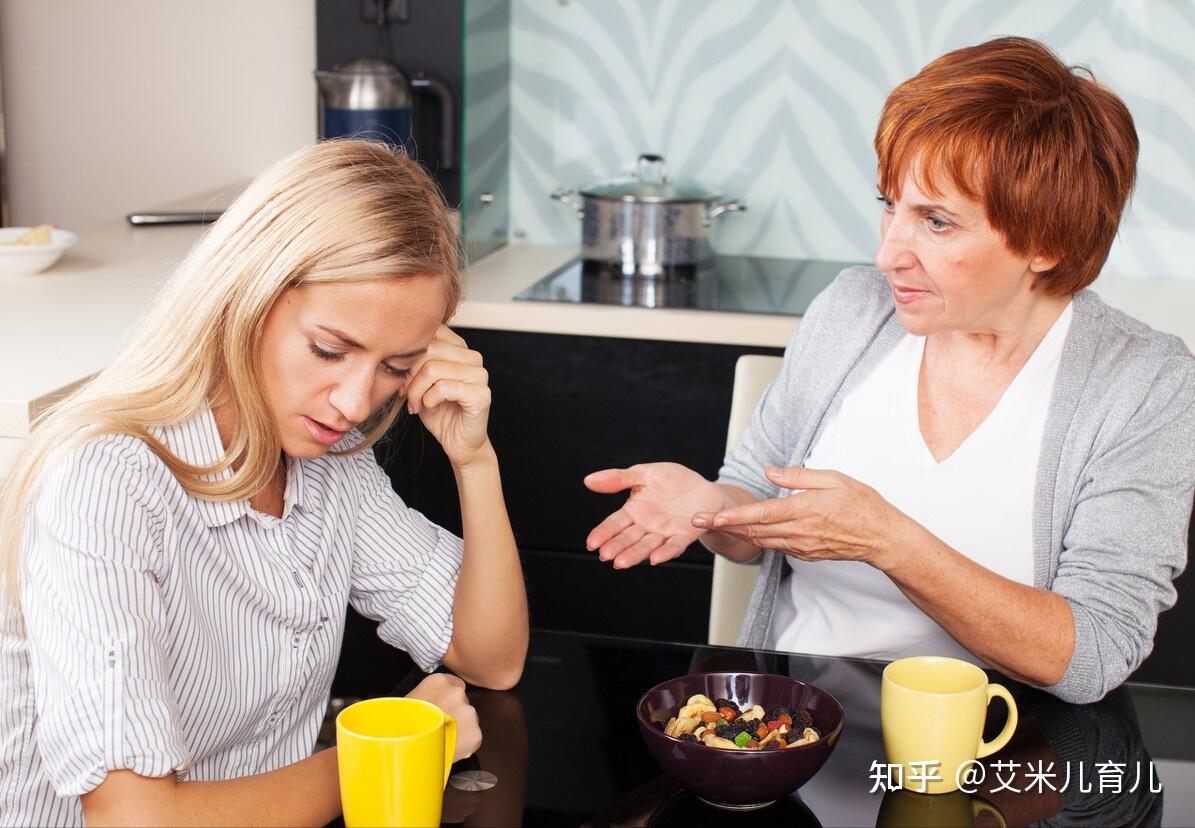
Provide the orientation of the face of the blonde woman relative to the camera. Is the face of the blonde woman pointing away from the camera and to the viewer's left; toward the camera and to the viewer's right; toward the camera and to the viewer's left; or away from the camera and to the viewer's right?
toward the camera and to the viewer's right

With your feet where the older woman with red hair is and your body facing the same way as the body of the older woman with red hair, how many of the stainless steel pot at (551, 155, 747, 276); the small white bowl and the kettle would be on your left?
0

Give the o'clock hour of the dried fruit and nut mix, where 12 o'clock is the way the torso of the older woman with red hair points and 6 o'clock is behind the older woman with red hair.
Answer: The dried fruit and nut mix is roughly at 11 o'clock from the older woman with red hair.

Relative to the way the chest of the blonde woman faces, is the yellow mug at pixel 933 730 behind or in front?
in front

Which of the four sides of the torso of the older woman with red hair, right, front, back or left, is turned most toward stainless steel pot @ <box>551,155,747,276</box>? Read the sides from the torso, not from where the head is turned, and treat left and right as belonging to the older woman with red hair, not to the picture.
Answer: right

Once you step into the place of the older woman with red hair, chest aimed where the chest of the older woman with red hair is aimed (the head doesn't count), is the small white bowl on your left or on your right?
on your right

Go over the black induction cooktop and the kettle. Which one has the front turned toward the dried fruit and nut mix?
the black induction cooktop

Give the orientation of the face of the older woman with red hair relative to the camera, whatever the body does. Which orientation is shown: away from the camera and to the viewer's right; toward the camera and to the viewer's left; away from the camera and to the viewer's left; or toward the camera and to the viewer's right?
toward the camera and to the viewer's left

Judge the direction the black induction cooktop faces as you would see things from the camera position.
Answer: facing the viewer

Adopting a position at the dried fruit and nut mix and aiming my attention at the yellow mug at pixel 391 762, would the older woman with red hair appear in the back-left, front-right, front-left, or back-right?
back-right

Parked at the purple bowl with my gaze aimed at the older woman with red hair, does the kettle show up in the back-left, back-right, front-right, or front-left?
front-left

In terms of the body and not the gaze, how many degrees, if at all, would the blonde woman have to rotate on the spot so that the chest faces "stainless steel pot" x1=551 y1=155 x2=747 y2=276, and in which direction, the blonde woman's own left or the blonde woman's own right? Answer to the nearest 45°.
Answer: approximately 90° to the blonde woman's own left

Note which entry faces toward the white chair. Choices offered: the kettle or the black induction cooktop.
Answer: the black induction cooktop

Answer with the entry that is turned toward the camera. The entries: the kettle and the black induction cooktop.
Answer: the black induction cooktop

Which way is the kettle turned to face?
to the viewer's left
